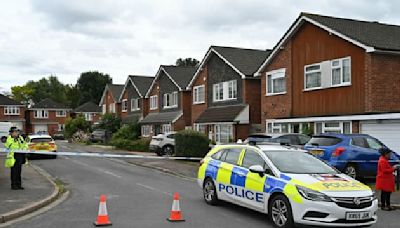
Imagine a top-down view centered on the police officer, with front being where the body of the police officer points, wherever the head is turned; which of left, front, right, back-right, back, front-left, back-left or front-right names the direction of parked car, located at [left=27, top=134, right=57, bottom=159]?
back-left

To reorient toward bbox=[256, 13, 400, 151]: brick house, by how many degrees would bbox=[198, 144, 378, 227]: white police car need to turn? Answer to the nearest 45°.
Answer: approximately 135° to its left

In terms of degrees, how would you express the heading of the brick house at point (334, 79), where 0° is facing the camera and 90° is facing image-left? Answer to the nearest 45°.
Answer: approximately 45°

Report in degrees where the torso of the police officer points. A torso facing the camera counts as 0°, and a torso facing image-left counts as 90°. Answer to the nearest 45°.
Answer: approximately 315°

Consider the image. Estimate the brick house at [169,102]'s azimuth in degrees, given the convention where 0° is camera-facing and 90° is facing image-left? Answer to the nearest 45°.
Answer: approximately 45°

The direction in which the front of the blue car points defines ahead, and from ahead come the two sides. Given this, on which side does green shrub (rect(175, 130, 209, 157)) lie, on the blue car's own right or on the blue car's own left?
on the blue car's own left

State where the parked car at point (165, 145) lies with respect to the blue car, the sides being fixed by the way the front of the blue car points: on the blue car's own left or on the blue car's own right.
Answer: on the blue car's own left

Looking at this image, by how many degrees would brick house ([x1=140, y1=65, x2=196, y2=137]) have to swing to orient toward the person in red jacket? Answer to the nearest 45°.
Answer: approximately 45° to its left

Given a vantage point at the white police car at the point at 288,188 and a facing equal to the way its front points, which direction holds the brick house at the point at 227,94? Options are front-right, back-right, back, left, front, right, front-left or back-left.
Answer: back-left
